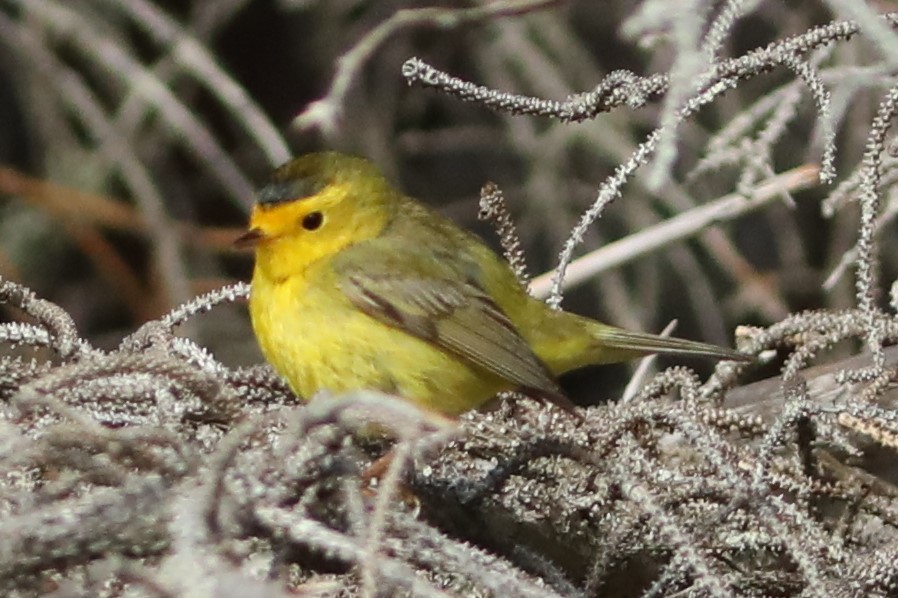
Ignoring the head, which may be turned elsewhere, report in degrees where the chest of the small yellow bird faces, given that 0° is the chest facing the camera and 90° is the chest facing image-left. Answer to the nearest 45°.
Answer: approximately 90°

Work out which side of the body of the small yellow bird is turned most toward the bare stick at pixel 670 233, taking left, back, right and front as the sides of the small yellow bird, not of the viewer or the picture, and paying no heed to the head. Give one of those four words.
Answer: back
